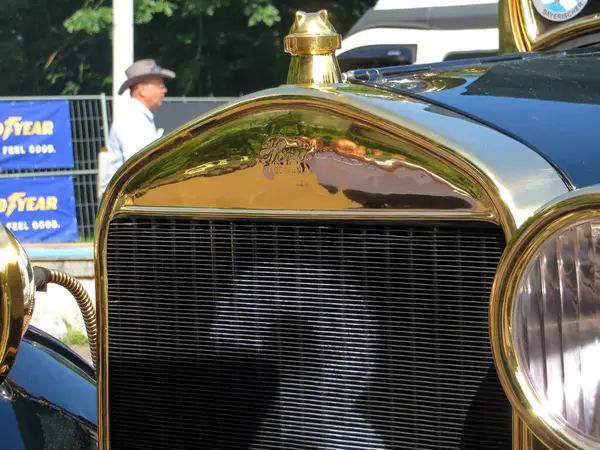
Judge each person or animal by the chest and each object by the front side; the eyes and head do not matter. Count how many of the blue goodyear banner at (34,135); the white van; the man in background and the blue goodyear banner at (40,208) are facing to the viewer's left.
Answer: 1

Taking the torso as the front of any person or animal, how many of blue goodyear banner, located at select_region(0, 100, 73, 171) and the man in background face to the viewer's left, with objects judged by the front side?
0

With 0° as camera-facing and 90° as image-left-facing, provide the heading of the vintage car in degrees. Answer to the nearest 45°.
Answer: approximately 45°

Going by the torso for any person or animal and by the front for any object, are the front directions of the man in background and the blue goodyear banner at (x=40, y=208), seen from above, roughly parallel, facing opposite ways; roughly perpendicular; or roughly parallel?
roughly perpendicular

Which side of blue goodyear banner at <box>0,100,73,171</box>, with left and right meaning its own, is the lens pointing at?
front

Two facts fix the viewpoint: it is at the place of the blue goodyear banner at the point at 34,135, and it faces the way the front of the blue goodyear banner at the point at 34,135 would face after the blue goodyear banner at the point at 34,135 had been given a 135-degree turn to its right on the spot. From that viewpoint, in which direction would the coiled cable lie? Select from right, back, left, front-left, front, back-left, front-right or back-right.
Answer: back-left

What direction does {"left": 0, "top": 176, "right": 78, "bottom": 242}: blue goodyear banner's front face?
toward the camera

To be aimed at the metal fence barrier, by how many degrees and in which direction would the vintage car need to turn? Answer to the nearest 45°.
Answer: approximately 135° to its right

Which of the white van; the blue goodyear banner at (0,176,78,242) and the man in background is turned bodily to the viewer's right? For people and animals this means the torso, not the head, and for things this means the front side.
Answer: the man in background

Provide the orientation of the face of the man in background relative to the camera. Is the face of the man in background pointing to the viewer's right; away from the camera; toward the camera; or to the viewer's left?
to the viewer's right

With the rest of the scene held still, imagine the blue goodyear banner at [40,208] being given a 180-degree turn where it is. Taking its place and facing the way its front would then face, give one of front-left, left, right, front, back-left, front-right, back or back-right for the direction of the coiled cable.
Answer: back

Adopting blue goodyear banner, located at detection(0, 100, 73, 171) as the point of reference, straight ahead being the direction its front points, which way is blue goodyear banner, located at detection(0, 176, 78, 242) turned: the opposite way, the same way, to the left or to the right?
the same way
